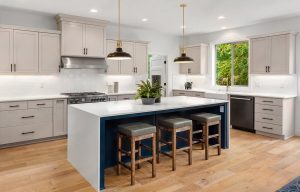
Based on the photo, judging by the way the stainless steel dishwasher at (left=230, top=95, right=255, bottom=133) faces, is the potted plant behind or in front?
in front

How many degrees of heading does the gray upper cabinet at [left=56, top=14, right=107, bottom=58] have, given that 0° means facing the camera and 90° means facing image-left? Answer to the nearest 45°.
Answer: approximately 0°

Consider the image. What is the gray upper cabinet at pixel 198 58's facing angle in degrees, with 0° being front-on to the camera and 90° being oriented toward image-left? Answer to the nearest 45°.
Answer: approximately 45°

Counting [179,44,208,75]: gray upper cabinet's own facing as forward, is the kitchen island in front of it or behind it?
in front

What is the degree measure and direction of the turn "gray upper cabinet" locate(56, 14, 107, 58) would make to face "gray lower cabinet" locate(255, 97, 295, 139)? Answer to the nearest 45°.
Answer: approximately 90° to its left
